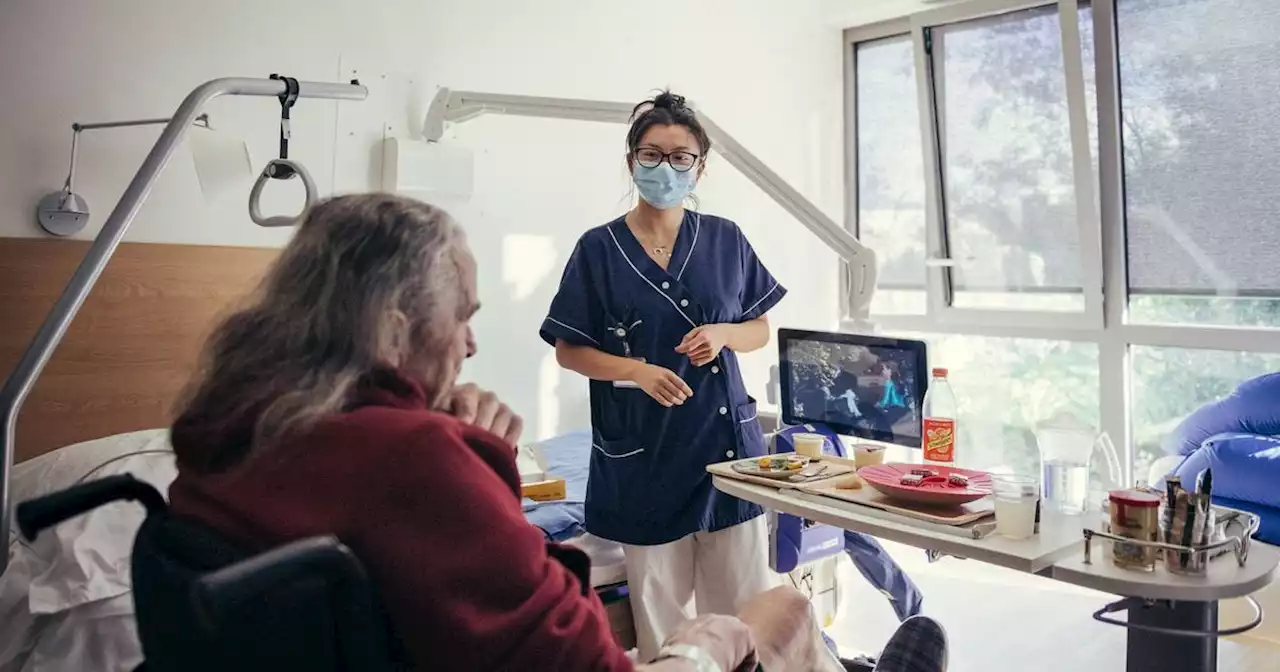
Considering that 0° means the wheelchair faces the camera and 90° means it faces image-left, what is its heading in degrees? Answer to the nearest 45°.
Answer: approximately 225°

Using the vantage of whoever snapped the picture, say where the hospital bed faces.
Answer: facing the viewer and to the right of the viewer

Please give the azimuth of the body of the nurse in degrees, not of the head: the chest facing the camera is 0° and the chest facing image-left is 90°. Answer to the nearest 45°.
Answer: approximately 0°

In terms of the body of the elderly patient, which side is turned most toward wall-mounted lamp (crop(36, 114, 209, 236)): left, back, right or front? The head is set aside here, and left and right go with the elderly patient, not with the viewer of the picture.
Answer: left

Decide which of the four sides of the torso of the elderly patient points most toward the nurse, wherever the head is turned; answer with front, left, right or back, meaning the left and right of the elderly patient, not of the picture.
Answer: front

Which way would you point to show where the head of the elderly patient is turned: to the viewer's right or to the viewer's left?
to the viewer's right

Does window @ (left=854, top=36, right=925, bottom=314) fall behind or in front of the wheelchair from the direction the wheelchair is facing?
in front

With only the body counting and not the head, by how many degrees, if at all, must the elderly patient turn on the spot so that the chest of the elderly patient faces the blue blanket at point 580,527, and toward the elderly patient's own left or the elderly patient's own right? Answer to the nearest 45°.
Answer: approximately 45° to the elderly patient's own left

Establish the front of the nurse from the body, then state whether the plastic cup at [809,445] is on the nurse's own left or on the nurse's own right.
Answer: on the nurse's own left

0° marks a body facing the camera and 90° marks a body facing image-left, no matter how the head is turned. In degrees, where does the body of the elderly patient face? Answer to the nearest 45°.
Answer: approximately 225°
